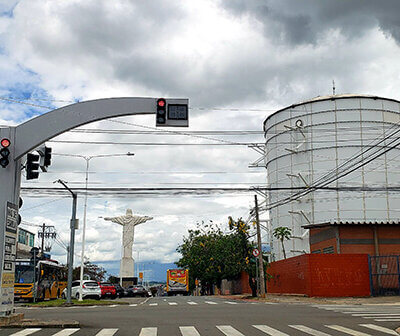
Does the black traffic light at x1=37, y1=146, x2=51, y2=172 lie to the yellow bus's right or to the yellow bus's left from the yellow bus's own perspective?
on its left

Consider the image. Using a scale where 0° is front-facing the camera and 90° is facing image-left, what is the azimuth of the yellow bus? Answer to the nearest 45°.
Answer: approximately 45°

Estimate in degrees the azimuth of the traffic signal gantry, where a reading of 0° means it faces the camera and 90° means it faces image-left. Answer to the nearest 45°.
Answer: approximately 0°

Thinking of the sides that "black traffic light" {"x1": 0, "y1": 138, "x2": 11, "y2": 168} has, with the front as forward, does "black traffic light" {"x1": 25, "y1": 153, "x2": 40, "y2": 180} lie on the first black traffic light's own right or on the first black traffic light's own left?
on the first black traffic light's own left

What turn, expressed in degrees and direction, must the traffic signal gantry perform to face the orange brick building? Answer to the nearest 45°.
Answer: approximately 135° to its left

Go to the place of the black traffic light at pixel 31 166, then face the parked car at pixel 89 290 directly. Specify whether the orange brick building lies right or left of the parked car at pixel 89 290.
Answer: right

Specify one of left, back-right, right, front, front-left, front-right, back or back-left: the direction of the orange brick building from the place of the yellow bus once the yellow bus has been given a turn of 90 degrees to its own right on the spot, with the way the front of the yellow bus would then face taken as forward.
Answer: back-right

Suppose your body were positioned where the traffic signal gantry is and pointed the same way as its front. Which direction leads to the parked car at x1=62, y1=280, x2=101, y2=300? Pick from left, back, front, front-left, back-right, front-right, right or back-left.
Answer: back
